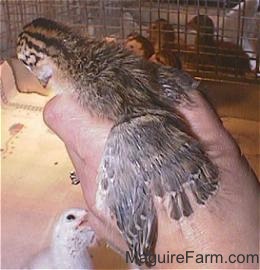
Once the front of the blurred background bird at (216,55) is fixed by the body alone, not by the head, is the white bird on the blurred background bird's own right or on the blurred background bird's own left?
on the blurred background bird's own left

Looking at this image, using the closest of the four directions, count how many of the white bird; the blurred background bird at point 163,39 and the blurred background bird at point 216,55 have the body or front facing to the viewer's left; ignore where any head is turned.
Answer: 2

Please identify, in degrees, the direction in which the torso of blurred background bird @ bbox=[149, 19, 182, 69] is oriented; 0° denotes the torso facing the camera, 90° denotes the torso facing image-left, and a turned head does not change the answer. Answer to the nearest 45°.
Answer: approximately 90°

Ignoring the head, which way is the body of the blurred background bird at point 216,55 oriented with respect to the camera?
to the viewer's left

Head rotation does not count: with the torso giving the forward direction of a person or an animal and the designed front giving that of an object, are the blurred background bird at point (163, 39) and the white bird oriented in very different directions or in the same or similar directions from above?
very different directions

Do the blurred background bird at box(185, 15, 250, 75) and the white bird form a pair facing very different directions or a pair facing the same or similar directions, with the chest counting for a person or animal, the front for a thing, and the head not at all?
very different directions

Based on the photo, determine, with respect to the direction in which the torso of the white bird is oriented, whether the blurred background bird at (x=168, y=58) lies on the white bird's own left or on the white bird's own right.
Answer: on the white bird's own left
